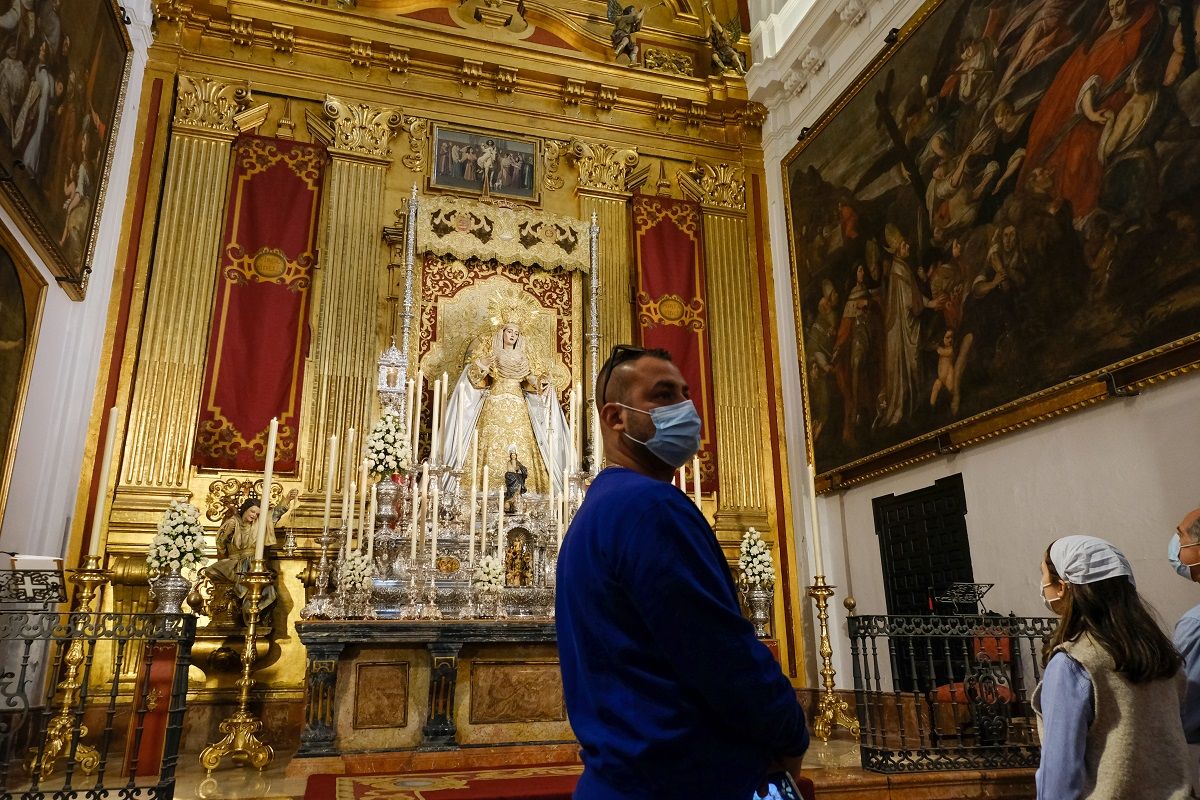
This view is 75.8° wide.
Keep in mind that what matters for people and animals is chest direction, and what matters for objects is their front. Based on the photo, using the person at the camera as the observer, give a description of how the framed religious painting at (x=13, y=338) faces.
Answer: facing to the right of the viewer

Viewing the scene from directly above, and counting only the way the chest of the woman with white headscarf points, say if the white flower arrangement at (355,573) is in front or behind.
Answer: in front

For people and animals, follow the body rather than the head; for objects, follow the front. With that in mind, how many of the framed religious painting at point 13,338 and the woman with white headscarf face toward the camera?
0

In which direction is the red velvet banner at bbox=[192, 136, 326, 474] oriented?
toward the camera

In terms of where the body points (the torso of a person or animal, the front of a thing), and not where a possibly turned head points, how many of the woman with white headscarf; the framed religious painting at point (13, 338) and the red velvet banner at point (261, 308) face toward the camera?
1

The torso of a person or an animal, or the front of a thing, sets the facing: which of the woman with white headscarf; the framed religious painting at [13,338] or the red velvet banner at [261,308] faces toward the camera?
the red velvet banner

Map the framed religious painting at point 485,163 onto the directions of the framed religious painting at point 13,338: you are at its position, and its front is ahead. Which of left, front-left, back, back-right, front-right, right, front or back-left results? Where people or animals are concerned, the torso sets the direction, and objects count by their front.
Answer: front

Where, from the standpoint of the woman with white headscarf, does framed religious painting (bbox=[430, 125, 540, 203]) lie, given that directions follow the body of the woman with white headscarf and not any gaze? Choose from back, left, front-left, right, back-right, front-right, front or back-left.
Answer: front

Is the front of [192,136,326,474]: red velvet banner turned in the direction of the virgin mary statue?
no

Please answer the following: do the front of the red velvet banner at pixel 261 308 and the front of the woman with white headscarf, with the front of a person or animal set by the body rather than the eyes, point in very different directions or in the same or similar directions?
very different directions

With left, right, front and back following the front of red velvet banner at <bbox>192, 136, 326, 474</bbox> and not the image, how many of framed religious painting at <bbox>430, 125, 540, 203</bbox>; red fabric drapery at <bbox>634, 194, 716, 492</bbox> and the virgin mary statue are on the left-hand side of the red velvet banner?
3

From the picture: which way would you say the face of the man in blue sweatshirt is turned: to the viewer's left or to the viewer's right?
to the viewer's right

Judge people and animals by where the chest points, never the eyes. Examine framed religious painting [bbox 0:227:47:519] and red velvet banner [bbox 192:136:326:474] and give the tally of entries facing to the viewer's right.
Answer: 1

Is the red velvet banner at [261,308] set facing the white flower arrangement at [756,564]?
no

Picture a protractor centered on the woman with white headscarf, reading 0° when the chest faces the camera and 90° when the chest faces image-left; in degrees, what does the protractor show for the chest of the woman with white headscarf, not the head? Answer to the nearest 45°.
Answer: approximately 135°

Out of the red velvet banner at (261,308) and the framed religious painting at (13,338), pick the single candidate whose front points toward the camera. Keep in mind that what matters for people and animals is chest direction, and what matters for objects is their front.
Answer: the red velvet banner
